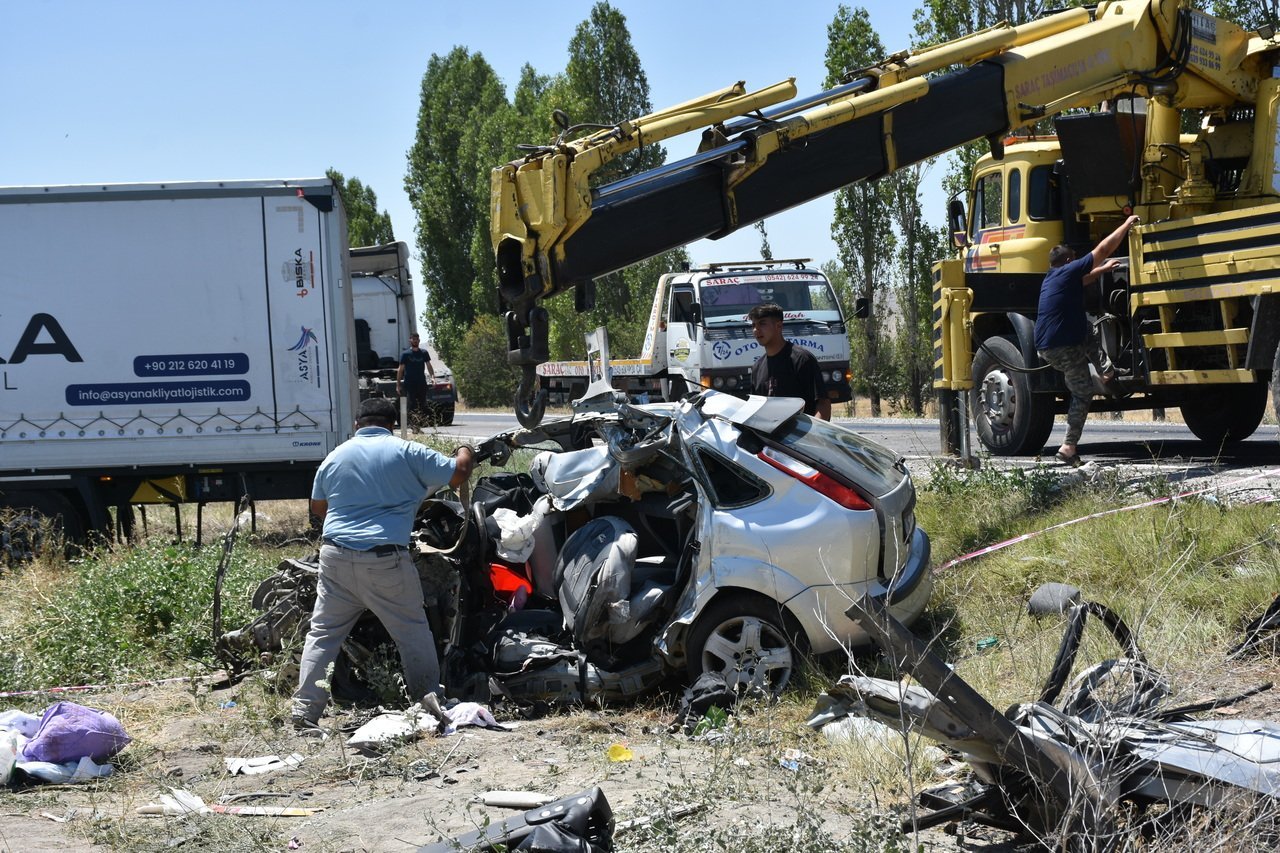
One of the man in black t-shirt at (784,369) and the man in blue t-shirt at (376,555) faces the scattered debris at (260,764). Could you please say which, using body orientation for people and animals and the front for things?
the man in black t-shirt

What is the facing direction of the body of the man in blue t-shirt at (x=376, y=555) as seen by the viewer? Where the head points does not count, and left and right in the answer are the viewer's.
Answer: facing away from the viewer

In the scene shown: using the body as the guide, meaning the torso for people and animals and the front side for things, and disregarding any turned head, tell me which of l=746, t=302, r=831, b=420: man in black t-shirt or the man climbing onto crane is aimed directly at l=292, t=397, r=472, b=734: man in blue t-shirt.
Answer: the man in black t-shirt

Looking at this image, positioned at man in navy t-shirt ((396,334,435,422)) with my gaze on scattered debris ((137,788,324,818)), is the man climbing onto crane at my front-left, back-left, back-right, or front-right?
front-left

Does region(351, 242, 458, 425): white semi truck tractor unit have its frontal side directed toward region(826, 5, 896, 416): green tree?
no

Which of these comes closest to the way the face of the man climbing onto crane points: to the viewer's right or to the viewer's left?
to the viewer's right

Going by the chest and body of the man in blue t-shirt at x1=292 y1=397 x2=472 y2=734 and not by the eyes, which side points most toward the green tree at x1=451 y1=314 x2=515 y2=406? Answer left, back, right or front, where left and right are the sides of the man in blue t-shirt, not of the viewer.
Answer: front

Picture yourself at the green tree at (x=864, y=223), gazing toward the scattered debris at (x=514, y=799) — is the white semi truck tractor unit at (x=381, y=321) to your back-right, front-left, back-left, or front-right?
front-right

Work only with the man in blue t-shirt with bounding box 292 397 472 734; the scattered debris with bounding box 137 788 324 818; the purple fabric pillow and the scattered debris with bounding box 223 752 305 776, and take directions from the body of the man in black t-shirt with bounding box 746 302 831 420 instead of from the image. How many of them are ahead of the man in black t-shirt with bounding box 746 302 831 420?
4

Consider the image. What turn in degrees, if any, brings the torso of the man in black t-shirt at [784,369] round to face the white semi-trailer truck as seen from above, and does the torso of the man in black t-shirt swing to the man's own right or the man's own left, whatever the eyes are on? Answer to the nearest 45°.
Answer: approximately 90° to the man's own right

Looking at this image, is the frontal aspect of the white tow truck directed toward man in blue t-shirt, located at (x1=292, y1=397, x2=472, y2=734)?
no

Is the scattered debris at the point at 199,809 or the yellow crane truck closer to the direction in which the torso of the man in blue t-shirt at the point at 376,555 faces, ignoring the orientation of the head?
the yellow crane truck

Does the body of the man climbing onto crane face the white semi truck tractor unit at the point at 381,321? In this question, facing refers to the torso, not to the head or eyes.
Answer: no

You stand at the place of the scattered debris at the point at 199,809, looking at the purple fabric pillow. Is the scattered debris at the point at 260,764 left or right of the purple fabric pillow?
right

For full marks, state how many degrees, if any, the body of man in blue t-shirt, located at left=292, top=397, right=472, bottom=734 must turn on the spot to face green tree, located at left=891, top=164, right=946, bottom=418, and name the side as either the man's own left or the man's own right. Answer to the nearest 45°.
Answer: approximately 45° to the man's own right

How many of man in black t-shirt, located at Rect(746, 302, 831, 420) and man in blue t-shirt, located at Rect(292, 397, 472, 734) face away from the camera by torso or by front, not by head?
1

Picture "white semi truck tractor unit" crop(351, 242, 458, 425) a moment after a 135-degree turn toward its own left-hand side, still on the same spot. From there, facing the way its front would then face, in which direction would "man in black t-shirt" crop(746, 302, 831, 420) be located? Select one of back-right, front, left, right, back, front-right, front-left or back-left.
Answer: front
